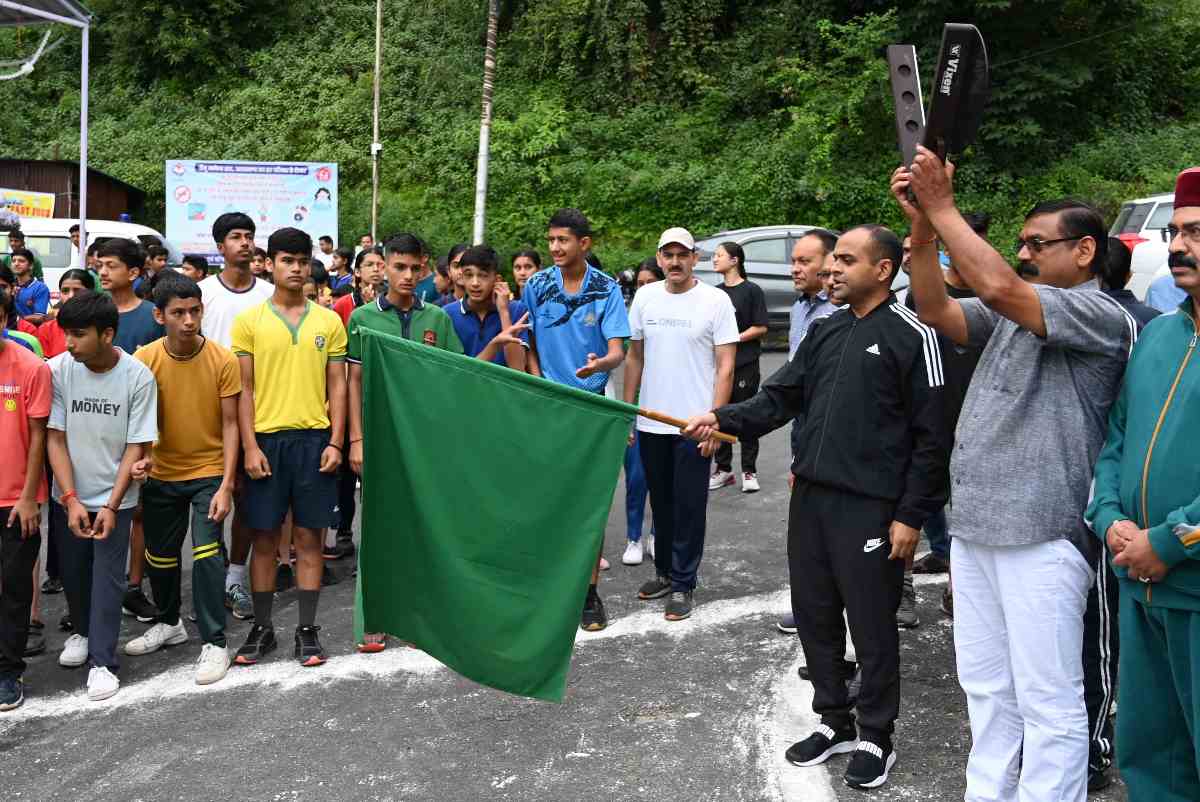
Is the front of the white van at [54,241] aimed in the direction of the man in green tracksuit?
no

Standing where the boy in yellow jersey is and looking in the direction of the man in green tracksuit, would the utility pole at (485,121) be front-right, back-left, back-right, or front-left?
back-left

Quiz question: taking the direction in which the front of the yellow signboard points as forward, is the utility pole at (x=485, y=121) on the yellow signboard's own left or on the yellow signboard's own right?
on the yellow signboard's own left

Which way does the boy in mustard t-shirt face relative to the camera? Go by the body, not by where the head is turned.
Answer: toward the camera

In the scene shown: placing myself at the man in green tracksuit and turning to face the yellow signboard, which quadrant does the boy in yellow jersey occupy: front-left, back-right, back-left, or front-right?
front-left

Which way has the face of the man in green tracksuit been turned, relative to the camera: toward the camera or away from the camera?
toward the camera

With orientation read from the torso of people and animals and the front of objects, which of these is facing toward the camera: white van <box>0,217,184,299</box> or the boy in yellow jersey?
the boy in yellow jersey

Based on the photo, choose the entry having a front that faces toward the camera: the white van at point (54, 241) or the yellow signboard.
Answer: the yellow signboard

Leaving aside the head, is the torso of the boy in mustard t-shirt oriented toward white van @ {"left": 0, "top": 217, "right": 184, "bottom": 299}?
no

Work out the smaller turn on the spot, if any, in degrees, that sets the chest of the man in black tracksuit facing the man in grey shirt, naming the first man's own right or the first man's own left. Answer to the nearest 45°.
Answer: approximately 90° to the first man's own left

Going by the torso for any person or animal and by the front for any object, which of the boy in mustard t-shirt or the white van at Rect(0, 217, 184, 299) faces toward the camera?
the boy in mustard t-shirt

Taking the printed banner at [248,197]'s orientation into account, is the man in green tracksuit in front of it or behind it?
in front

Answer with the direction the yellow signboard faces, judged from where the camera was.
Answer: facing the viewer

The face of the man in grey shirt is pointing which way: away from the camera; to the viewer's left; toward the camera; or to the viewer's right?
to the viewer's left

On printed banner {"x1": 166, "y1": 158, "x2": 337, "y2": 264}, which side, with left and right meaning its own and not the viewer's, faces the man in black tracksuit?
front

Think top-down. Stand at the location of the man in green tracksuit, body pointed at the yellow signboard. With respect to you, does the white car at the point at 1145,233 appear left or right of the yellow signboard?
right

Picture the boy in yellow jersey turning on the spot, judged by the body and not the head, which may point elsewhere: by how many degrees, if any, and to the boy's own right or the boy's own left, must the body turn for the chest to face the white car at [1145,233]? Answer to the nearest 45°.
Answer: approximately 135° to the boy's own left

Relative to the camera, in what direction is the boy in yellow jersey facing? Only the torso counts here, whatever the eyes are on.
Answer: toward the camera

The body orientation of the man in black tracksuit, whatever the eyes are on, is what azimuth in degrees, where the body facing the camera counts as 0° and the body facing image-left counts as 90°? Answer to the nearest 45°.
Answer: approximately 45°
